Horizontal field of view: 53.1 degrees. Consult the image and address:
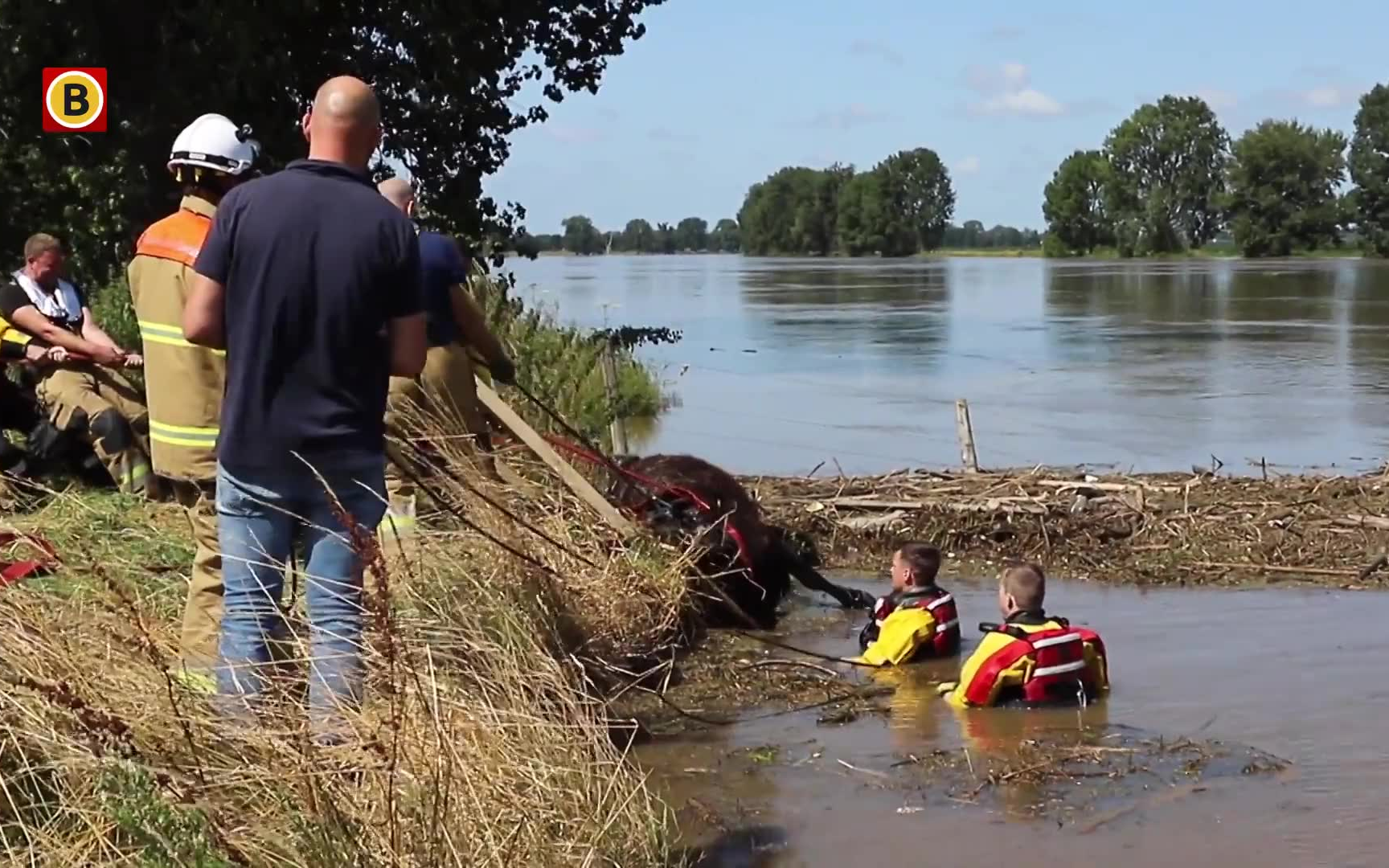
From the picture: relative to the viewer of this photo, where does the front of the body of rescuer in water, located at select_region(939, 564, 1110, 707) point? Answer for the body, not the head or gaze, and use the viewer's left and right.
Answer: facing away from the viewer and to the left of the viewer

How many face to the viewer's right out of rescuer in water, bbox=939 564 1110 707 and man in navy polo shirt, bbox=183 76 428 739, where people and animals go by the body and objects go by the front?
0

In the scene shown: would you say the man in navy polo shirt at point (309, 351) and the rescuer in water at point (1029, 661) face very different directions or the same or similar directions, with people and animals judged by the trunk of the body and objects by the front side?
same or similar directions

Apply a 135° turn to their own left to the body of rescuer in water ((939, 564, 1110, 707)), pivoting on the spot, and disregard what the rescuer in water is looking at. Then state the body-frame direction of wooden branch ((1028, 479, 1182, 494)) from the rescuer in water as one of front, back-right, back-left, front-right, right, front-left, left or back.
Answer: back

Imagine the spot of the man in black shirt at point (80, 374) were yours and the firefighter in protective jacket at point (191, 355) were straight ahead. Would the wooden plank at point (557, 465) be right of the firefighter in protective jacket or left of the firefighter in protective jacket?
left

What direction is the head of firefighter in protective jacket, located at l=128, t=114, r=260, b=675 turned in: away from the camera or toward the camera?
away from the camera

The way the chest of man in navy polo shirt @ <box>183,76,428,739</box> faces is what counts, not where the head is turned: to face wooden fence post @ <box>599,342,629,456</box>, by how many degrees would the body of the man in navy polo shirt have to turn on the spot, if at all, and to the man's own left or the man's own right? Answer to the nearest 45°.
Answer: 0° — they already face it

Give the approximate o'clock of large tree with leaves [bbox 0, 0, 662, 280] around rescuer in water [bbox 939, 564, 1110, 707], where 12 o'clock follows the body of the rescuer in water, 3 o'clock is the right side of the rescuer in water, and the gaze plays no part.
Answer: The large tree with leaves is roughly at 12 o'clock from the rescuer in water.

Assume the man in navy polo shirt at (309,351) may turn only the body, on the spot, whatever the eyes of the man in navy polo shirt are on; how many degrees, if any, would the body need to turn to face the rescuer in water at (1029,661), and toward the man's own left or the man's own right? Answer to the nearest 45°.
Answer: approximately 45° to the man's own right

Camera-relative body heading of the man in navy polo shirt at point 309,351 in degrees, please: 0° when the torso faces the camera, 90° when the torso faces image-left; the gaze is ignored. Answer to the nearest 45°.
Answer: approximately 180°

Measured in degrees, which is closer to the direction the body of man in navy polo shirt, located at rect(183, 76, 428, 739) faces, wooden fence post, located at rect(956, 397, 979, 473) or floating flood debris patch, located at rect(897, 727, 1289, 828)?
the wooden fence post

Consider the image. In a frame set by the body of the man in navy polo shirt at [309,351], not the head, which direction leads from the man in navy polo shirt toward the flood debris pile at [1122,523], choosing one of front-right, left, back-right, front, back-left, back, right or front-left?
front-right

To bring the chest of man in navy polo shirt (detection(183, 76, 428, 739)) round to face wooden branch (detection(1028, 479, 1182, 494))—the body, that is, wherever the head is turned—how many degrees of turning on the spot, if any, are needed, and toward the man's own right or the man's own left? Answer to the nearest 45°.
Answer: approximately 45° to the man's own right

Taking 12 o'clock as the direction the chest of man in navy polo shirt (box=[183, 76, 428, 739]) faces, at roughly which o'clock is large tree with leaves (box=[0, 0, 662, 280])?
The large tree with leaves is roughly at 12 o'clock from the man in navy polo shirt.

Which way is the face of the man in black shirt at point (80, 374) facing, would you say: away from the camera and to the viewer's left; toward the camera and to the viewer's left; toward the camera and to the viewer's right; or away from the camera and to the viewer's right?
toward the camera and to the viewer's right
